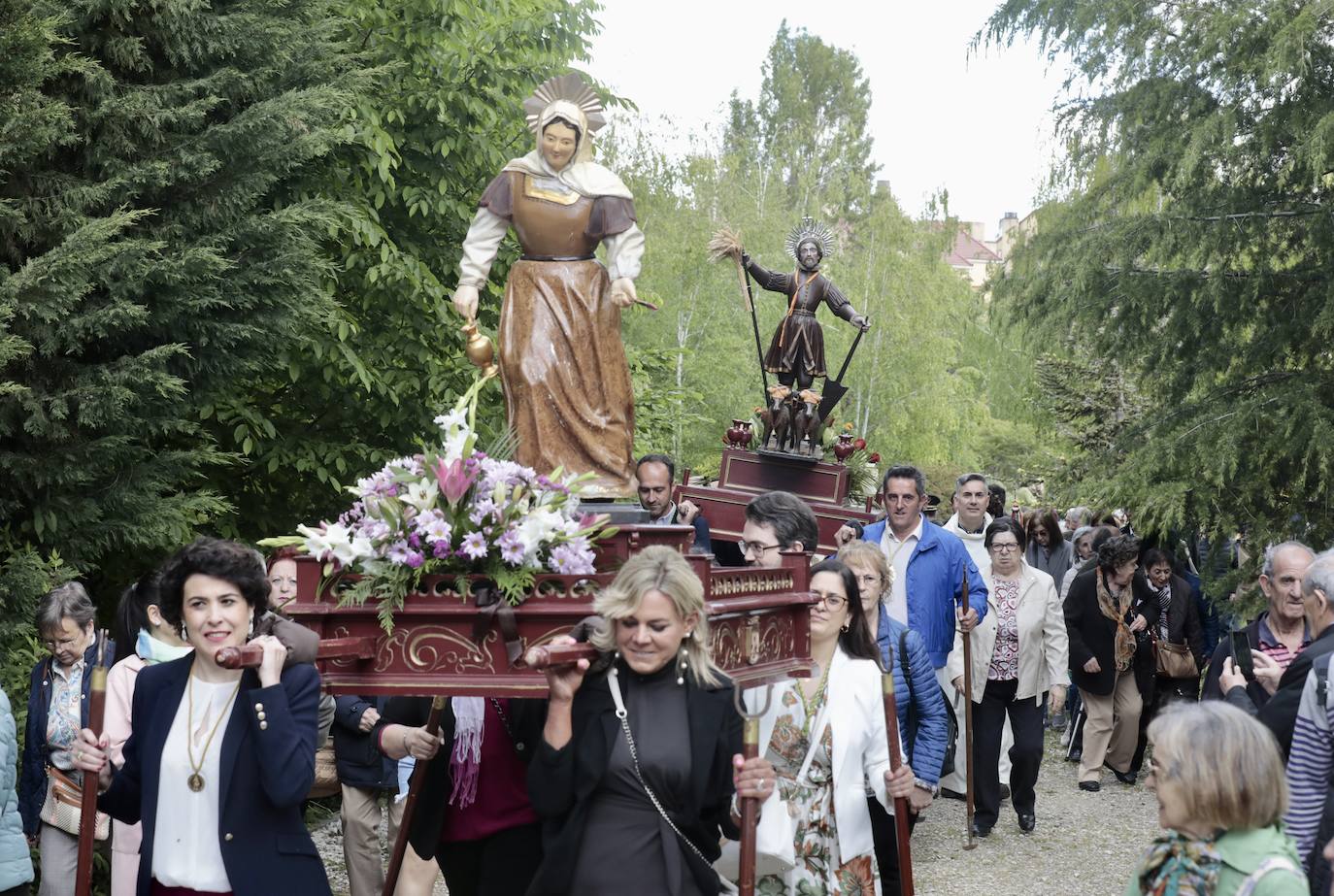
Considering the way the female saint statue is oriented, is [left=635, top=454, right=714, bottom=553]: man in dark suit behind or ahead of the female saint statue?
behind

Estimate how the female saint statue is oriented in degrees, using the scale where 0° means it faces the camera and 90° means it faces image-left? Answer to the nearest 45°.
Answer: approximately 0°

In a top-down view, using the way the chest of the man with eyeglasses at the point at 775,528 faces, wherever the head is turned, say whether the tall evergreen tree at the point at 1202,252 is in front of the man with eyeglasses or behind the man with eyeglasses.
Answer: behind

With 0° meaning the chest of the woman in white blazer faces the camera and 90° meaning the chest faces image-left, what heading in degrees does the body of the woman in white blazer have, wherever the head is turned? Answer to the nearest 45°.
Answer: approximately 45°

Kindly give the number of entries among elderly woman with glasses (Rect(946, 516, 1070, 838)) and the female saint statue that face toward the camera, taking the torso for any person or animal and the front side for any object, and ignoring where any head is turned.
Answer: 2

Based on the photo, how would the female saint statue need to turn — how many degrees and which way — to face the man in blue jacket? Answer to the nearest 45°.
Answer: approximately 135° to its left

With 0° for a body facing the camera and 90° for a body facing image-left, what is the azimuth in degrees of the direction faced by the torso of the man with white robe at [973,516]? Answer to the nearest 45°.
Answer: approximately 0°
